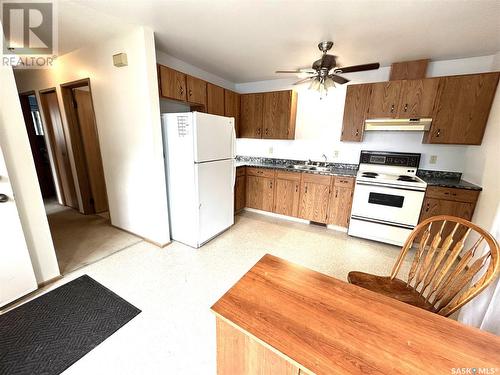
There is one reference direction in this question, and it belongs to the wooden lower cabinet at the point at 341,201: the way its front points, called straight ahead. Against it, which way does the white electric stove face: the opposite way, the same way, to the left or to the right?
the same way

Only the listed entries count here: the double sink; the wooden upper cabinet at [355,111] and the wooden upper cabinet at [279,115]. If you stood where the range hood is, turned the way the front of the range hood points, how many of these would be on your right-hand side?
3

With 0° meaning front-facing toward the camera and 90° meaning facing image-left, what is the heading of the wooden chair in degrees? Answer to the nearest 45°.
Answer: approximately 45°

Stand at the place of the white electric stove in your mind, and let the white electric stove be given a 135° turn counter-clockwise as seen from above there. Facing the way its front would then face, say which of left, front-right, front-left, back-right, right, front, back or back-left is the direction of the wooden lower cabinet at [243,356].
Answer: back-right

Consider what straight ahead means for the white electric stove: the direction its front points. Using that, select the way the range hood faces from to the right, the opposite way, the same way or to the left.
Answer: the same way

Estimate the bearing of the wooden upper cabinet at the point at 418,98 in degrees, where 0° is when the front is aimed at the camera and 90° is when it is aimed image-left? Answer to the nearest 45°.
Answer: approximately 0°

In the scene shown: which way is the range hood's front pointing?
toward the camera

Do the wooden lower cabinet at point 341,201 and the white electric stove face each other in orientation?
no

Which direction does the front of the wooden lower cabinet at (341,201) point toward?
toward the camera

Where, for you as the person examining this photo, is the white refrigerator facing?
facing the viewer and to the right of the viewer

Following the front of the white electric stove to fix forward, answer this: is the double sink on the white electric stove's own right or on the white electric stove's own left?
on the white electric stove's own right

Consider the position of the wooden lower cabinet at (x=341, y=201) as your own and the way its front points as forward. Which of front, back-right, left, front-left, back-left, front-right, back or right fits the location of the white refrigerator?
front-right

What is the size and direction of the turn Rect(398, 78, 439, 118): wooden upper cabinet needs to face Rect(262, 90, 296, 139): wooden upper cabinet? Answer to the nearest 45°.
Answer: approximately 90° to its right

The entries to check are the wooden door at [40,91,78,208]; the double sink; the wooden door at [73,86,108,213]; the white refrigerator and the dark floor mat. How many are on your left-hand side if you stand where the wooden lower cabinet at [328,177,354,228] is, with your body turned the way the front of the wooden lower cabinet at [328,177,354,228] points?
0

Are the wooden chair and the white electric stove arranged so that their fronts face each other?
no

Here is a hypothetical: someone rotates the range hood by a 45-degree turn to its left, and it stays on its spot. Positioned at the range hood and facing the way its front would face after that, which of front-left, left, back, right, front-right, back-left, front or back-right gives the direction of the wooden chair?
front-right

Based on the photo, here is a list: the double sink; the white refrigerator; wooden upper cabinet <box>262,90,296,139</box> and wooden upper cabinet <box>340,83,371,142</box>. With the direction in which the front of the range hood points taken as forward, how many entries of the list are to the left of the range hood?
0

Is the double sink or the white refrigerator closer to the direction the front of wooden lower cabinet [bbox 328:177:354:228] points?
the white refrigerator

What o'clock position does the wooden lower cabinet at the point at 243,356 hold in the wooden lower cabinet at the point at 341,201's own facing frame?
the wooden lower cabinet at the point at 243,356 is roughly at 12 o'clock from the wooden lower cabinet at the point at 341,201.

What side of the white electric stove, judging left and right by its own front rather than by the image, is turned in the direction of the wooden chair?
front
